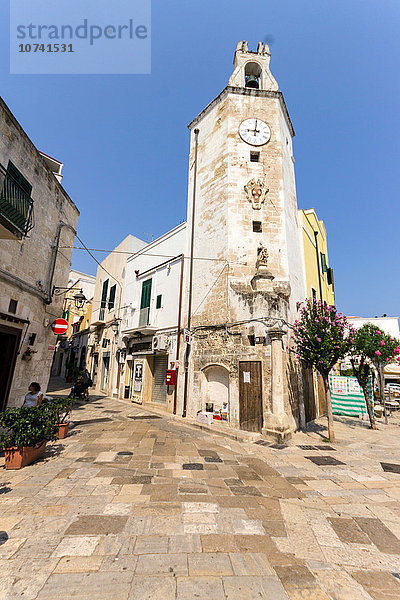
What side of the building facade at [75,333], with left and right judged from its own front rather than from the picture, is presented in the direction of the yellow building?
front

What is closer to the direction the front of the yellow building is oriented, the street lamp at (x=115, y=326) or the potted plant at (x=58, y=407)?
the potted plant

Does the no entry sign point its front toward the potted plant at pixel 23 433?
yes

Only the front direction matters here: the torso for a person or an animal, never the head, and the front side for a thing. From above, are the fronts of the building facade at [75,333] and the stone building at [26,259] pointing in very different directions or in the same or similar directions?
same or similar directions

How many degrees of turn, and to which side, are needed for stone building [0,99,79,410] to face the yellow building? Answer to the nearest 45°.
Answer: approximately 45° to its left

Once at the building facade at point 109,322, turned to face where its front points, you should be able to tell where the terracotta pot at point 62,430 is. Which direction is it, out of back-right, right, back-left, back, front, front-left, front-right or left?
front-left

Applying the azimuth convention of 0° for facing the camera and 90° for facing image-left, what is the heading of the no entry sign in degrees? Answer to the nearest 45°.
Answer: approximately 0°

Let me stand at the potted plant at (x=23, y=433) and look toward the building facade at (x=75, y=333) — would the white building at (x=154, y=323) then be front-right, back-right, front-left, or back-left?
front-right

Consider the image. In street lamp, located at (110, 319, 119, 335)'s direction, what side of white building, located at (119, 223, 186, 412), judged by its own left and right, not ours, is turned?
right

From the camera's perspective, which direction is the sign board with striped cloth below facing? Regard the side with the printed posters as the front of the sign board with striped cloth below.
toward the camera

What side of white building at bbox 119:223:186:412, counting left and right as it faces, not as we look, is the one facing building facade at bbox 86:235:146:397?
right

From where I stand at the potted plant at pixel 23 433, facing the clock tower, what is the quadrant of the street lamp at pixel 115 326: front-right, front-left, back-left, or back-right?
front-left

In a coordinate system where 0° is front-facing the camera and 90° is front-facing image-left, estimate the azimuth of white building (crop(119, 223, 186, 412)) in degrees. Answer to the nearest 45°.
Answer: approximately 45°

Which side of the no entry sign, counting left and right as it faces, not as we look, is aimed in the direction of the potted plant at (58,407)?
front

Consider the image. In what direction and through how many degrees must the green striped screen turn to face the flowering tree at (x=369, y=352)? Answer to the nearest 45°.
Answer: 0° — it already faces it

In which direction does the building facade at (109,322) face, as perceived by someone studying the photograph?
facing the viewer and to the left of the viewer

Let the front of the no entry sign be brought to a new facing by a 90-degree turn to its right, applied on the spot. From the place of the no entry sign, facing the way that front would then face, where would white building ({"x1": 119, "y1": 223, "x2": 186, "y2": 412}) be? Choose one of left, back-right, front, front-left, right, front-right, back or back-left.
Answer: back-right

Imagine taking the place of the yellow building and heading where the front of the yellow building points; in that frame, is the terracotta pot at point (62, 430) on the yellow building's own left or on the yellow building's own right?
on the yellow building's own right

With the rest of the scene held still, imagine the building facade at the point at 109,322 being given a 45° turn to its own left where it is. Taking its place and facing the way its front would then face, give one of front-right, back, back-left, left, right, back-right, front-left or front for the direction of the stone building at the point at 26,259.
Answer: front

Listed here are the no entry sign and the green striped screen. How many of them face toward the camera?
2
